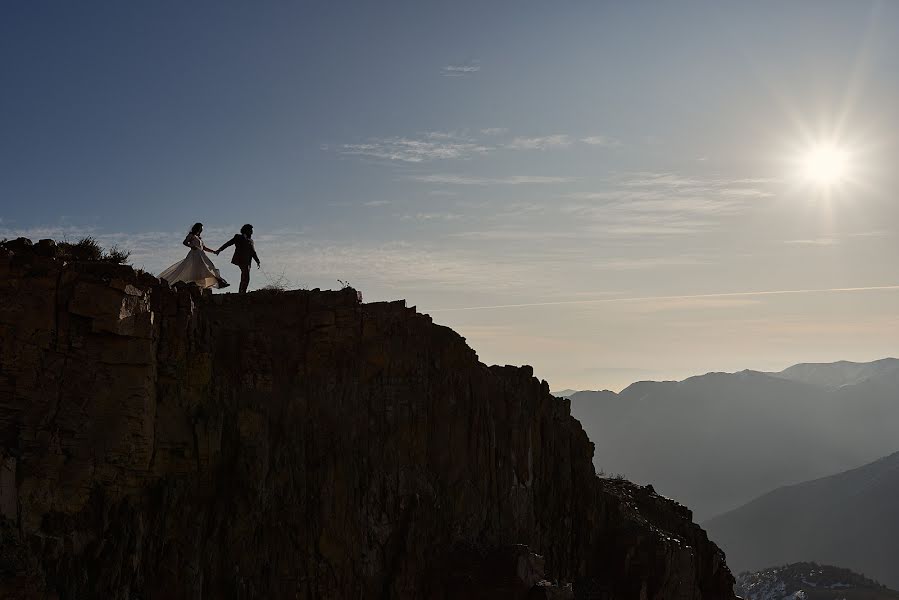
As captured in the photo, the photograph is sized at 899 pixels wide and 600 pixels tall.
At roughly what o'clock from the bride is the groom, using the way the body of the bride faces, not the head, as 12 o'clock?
The groom is roughly at 11 o'clock from the bride.

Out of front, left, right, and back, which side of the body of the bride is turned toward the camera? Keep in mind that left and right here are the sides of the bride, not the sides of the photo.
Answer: right
